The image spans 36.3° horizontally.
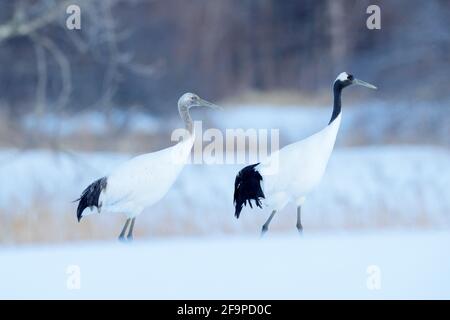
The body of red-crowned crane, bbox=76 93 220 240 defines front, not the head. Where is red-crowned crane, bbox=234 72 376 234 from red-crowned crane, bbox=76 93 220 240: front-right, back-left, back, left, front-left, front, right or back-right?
front

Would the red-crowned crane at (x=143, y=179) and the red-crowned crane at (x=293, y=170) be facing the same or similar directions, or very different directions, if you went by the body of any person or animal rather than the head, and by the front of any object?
same or similar directions

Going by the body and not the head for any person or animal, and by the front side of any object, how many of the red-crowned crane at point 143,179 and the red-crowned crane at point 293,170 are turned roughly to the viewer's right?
2

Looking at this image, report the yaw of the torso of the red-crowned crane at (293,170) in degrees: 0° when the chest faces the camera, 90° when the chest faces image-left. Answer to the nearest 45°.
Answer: approximately 270°

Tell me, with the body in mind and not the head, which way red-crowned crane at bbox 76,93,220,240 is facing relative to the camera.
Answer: to the viewer's right

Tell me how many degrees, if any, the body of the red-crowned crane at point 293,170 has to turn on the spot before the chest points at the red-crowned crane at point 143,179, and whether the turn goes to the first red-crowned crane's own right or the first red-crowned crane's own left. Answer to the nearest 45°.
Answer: approximately 180°
